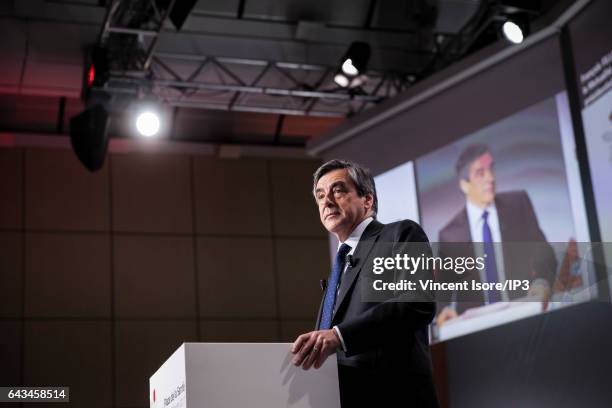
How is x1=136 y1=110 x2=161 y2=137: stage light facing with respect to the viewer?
toward the camera

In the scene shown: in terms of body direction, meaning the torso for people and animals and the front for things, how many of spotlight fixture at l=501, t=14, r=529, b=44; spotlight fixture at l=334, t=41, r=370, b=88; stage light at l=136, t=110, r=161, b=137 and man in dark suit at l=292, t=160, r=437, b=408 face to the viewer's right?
0

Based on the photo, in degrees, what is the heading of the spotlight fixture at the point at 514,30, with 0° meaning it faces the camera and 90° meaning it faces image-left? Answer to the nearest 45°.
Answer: approximately 45°

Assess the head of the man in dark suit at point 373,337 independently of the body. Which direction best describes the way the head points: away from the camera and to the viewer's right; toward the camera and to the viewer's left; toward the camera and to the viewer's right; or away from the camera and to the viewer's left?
toward the camera and to the viewer's left

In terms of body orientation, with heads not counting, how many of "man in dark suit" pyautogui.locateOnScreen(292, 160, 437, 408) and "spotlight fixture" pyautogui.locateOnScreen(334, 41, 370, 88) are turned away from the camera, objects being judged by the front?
0

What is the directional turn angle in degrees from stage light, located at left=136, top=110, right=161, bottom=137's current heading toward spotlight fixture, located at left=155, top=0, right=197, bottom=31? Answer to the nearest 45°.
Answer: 0° — it already faces it

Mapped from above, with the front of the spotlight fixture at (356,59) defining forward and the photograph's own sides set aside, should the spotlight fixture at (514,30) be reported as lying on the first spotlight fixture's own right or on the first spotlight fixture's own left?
on the first spotlight fixture's own left

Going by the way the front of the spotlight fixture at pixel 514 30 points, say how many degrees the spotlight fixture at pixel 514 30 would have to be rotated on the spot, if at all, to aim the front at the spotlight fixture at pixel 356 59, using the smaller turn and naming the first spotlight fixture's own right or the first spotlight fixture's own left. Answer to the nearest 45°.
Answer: approximately 90° to the first spotlight fixture's own right

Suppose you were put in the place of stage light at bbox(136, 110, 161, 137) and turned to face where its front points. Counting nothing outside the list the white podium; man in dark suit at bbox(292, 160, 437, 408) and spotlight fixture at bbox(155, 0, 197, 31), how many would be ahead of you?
3

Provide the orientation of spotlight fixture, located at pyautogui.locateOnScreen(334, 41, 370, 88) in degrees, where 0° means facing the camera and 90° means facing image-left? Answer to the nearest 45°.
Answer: approximately 45°

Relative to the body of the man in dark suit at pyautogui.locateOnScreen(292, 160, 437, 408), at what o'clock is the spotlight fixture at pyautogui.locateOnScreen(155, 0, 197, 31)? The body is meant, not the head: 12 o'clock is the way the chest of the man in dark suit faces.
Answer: The spotlight fixture is roughly at 4 o'clock from the man in dark suit.

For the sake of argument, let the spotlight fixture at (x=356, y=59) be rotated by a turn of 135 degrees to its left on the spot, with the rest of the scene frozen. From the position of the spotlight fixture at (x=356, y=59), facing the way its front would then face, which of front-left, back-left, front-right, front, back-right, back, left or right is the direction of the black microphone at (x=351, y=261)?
right

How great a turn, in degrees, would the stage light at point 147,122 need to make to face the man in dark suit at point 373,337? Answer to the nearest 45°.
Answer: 0° — it already faces them

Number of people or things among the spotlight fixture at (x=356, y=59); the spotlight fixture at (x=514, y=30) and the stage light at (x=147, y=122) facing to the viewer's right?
0

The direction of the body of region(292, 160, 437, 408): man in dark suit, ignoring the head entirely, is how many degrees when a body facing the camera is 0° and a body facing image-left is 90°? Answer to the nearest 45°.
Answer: approximately 45°
